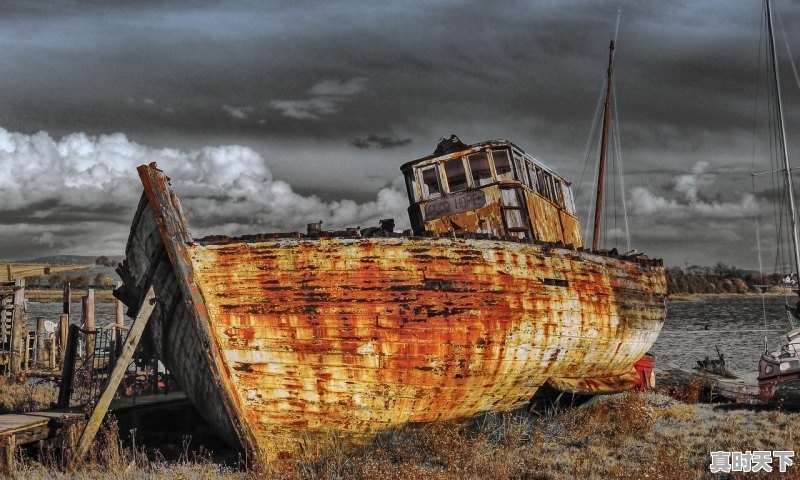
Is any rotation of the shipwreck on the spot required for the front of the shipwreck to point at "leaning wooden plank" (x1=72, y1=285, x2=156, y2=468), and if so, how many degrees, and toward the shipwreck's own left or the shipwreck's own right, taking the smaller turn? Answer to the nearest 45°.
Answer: approximately 45° to the shipwreck's own right

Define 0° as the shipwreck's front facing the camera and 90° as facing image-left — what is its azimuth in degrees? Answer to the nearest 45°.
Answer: approximately 45°

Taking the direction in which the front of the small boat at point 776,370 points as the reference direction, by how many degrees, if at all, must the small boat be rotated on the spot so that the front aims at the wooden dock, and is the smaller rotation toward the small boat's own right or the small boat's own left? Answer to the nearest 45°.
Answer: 0° — it already faces it

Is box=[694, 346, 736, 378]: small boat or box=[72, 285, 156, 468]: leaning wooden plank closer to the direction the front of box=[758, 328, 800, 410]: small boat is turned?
the leaning wooden plank

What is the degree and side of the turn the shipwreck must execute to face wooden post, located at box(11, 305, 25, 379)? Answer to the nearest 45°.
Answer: approximately 90° to its right

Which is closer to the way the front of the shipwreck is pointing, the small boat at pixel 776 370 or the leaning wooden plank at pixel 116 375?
the leaning wooden plank

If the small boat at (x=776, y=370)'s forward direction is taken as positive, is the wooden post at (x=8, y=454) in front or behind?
in front

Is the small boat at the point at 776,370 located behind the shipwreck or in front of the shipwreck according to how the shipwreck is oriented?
behind

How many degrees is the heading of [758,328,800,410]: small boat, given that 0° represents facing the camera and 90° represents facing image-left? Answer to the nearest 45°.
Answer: approximately 45°

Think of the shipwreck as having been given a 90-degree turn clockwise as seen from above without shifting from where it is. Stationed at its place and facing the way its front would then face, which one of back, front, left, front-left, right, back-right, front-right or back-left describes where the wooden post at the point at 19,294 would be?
front

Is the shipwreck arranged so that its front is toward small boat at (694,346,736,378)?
no

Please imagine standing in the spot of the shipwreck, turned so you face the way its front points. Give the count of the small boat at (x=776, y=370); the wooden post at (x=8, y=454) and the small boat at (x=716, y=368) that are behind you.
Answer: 2

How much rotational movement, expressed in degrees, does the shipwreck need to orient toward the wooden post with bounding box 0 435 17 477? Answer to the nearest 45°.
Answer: approximately 45° to its right
